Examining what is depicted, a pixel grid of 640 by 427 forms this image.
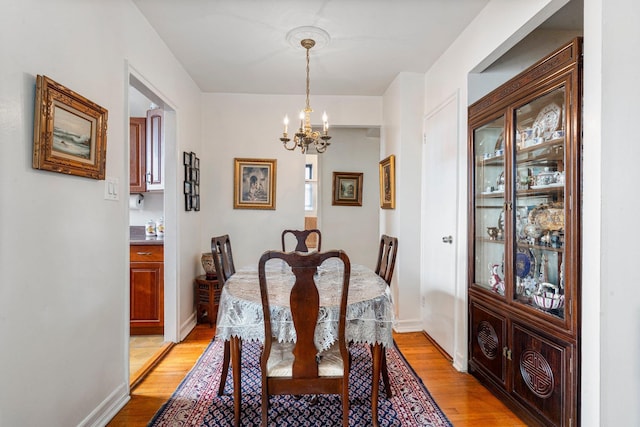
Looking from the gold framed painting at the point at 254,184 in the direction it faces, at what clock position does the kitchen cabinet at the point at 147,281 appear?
The kitchen cabinet is roughly at 2 o'clock from the gold framed painting.

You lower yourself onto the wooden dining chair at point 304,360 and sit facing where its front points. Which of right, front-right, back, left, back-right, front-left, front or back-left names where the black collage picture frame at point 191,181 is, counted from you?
front-left

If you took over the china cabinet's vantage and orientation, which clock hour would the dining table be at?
The dining table is roughly at 12 o'clock from the china cabinet.

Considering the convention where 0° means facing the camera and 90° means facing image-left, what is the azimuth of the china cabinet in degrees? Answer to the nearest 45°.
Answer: approximately 45°

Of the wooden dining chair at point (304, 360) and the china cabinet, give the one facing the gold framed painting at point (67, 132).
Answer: the china cabinet

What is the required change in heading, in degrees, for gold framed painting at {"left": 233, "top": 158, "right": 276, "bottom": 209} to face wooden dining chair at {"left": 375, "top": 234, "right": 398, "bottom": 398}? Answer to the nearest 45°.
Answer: approximately 45° to its left

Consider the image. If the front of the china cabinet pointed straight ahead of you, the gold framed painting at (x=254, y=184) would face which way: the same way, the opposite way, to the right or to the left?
to the left

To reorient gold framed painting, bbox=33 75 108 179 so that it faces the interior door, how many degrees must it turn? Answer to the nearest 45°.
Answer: approximately 45° to its left

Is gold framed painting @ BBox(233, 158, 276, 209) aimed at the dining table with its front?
yes

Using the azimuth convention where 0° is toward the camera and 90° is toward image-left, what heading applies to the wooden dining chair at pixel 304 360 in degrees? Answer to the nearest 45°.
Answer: approximately 180°

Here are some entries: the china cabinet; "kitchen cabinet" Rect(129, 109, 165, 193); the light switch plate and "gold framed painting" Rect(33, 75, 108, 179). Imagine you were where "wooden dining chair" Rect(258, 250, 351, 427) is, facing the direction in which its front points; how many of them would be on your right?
1

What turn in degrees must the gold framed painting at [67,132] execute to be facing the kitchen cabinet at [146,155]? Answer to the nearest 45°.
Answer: approximately 135° to its left

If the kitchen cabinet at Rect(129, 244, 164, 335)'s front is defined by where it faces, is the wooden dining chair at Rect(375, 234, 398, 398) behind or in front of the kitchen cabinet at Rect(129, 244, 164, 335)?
in front

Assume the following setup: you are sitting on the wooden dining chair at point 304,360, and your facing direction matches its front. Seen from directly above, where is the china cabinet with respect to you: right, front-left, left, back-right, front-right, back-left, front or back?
right

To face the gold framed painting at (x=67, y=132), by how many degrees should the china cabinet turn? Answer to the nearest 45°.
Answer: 0° — it already faces it
